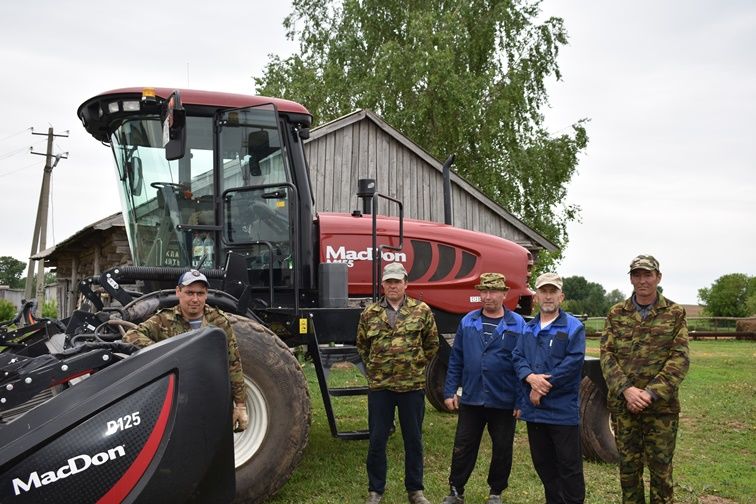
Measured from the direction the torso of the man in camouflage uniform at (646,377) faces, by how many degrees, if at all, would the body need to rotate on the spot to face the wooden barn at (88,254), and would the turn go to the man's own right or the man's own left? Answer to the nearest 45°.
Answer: approximately 135° to the man's own right

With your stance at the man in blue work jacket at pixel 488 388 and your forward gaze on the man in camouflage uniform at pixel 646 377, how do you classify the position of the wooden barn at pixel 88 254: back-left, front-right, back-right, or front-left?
back-left

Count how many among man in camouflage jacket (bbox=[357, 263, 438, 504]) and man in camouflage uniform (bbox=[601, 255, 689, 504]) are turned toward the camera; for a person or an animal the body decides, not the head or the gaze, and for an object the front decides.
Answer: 2

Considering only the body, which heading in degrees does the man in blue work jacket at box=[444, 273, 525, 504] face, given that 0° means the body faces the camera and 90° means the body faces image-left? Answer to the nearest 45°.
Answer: approximately 0°

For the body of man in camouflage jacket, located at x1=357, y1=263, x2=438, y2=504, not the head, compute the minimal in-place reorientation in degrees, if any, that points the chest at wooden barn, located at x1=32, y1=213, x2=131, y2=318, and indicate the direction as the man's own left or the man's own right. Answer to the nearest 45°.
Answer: approximately 135° to the man's own right

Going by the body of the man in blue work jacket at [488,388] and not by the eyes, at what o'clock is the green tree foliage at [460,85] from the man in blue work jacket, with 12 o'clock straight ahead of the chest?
The green tree foliage is roughly at 6 o'clock from the man in blue work jacket.

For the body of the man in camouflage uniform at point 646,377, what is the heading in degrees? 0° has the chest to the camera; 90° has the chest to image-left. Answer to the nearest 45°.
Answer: approximately 0°

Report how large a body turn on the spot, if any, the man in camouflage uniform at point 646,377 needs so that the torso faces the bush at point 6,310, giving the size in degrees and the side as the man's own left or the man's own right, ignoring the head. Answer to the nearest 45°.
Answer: approximately 135° to the man's own right

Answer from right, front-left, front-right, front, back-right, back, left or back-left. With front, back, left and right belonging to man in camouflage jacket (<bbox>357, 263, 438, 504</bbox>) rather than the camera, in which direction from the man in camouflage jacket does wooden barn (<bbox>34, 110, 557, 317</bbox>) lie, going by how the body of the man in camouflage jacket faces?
back
